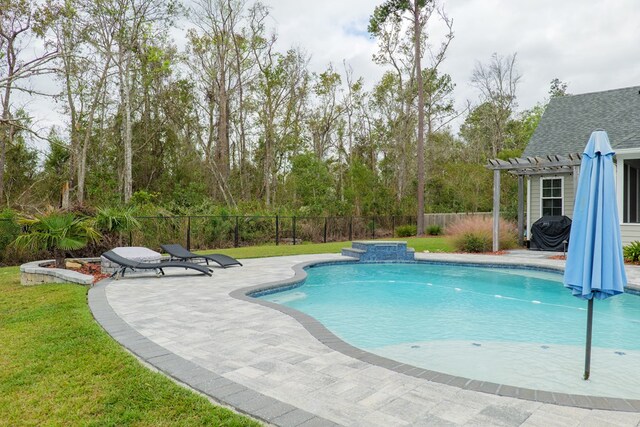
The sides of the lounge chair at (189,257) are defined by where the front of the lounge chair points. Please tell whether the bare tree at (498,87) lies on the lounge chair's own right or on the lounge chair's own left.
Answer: on the lounge chair's own left

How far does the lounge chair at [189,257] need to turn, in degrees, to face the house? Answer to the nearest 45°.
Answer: approximately 45° to its left

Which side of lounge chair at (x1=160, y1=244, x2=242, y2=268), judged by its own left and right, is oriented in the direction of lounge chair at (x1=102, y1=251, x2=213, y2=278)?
right

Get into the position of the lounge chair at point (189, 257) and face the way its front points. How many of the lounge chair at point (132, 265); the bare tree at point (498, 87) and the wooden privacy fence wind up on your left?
2

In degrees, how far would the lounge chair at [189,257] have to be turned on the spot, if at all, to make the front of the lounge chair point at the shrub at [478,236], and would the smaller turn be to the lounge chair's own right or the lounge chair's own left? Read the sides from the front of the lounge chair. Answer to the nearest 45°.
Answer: approximately 45° to the lounge chair's own left

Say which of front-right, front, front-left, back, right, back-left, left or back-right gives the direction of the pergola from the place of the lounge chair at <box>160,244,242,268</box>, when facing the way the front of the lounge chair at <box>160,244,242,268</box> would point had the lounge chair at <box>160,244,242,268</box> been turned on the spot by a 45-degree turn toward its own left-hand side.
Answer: front

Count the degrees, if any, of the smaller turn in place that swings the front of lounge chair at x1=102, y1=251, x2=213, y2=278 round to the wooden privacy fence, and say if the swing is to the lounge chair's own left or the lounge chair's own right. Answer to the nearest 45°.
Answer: approximately 45° to the lounge chair's own left

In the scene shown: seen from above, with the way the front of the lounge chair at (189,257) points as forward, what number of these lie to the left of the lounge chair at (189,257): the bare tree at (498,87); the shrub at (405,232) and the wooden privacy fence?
3

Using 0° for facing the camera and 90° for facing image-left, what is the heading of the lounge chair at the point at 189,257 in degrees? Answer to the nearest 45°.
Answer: approximately 315°

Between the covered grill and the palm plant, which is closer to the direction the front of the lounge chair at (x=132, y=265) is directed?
the covered grill

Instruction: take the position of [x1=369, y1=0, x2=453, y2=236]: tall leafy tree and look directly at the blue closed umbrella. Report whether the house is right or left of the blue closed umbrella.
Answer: left

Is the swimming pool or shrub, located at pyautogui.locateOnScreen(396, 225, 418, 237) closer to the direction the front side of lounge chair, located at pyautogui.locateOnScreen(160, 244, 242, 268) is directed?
the swimming pool

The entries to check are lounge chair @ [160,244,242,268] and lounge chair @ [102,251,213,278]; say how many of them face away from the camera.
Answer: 0

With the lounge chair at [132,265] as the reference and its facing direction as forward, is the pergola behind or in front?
in front

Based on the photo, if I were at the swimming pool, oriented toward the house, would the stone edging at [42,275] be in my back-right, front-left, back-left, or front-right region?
back-left

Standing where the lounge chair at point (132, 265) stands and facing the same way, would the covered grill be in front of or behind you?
in front

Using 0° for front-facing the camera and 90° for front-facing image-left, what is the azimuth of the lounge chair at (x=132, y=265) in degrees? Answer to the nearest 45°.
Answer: approximately 270°

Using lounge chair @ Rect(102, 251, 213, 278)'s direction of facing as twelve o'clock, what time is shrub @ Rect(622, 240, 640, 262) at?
The shrub is roughly at 12 o'clock from the lounge chair.
